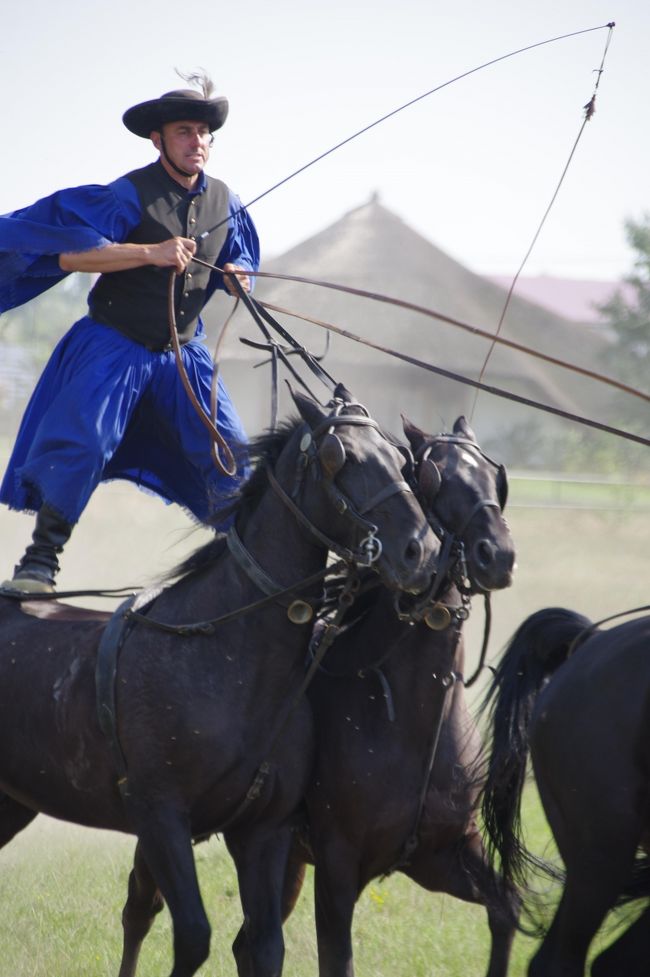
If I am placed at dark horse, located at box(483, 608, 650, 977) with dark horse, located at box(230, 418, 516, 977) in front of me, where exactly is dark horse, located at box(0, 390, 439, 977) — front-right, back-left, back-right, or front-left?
front-left

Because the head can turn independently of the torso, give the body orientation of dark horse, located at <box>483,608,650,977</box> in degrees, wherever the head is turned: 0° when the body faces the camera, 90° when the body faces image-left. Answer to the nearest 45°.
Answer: approximately 270°

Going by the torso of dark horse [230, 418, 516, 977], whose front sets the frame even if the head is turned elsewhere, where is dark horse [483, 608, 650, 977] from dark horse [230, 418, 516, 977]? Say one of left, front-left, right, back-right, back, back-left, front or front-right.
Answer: front

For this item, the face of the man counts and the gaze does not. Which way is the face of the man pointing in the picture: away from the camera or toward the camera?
toward the camera

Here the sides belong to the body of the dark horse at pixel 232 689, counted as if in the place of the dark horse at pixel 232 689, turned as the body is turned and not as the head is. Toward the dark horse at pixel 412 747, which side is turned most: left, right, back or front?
left

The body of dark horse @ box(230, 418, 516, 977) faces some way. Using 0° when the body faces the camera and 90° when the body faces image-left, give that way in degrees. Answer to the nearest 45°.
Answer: approximately 315°

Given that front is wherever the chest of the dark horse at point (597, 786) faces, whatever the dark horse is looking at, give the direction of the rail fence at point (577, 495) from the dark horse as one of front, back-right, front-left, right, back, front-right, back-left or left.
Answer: left

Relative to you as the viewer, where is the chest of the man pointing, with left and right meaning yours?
facing the viewer and to the right of the viewer

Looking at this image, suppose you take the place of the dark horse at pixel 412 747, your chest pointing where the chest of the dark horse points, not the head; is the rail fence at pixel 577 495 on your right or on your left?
on your left

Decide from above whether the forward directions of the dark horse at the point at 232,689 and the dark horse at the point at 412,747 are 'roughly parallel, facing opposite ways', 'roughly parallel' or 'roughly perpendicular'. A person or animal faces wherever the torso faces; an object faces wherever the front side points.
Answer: roughly parallel

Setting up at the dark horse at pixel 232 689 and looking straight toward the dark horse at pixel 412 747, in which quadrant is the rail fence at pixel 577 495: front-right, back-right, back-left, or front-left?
front-left
